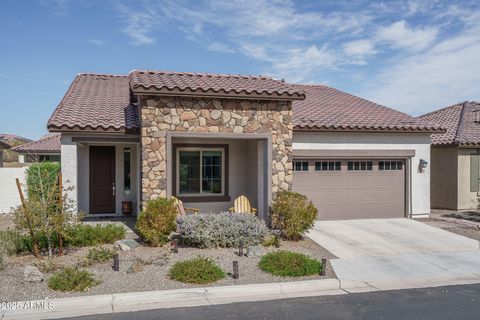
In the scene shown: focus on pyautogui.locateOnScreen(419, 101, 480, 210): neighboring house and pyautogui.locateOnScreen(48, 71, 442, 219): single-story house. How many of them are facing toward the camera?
2

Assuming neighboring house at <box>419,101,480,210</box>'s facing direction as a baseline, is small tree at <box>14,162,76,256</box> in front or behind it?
in front

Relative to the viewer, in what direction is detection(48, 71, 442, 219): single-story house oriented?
toward the camera

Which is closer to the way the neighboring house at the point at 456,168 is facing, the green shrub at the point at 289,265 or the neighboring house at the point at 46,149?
the green shrub

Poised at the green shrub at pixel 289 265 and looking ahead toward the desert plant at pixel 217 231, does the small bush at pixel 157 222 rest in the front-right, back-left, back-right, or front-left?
front-left

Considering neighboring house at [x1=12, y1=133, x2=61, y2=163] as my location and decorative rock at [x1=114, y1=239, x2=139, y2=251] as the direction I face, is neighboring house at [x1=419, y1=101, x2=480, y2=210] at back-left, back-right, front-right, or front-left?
front-left

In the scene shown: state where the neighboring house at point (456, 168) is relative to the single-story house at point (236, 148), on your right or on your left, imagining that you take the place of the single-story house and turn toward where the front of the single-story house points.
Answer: on your left

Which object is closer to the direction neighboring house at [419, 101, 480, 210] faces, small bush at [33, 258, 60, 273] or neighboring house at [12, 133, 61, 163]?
the small bush

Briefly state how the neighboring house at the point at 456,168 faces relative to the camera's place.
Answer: facing the viewer

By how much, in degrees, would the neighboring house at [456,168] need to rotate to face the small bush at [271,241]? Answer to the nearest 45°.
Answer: approximately 45° to its right

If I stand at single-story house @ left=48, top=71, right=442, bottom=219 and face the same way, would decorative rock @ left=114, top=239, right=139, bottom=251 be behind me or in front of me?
in front

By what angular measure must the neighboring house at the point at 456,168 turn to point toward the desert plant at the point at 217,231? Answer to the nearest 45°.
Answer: approximately 45° to its right

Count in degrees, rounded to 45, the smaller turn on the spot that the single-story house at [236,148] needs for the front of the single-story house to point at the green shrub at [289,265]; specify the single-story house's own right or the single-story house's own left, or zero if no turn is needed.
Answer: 0° — it already faces it
